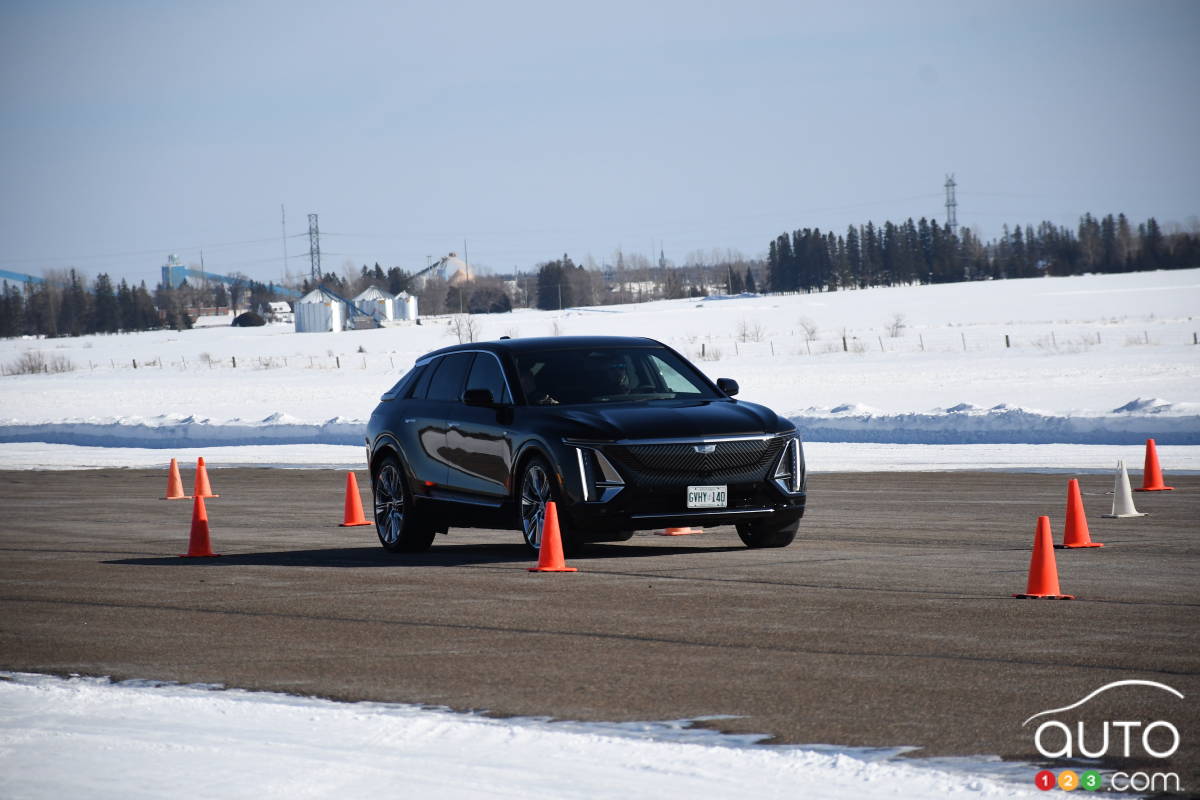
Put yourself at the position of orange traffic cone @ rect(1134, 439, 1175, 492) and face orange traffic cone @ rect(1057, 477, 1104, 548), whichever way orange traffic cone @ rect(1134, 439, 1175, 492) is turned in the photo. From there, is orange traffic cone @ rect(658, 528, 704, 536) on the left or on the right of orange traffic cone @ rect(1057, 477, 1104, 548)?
right

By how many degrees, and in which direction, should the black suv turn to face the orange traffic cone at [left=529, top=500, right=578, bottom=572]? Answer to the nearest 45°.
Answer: approximately 45° to its right

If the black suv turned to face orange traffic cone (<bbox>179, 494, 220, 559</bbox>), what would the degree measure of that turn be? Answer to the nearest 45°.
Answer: approximately 135° to its right

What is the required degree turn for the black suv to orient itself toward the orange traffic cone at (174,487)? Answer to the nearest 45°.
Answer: approximately 180°

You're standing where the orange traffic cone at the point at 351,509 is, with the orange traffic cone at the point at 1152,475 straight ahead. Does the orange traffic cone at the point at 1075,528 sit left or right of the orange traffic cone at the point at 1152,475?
right

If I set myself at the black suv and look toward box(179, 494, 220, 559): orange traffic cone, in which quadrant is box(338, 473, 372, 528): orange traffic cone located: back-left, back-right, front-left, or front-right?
front-right

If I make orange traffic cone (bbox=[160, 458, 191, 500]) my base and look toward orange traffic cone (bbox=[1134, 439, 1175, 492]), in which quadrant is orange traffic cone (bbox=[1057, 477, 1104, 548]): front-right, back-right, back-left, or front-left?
front-right

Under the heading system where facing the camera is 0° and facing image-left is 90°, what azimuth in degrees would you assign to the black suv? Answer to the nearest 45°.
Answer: approximately 315°

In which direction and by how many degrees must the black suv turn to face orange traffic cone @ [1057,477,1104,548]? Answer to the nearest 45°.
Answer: approximately 45° to its left

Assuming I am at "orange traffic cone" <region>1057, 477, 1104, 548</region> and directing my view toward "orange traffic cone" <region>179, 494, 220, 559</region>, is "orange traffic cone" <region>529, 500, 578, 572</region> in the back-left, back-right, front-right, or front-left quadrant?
front-left

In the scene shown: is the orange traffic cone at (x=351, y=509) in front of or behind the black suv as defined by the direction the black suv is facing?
behind

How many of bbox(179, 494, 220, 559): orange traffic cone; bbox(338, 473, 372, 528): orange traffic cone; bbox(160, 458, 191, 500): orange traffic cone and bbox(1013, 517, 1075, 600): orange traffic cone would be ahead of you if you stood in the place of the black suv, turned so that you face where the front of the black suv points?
1

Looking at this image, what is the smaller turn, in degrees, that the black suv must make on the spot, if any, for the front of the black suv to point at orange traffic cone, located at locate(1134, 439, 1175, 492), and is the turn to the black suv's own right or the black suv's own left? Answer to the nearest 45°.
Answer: approximately 90° to the black suv's own left

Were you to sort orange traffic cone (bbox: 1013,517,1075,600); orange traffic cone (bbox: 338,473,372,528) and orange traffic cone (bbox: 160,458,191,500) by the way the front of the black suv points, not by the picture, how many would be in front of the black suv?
1

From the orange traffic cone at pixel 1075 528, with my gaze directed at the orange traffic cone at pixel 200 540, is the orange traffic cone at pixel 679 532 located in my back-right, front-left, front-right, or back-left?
front-right
